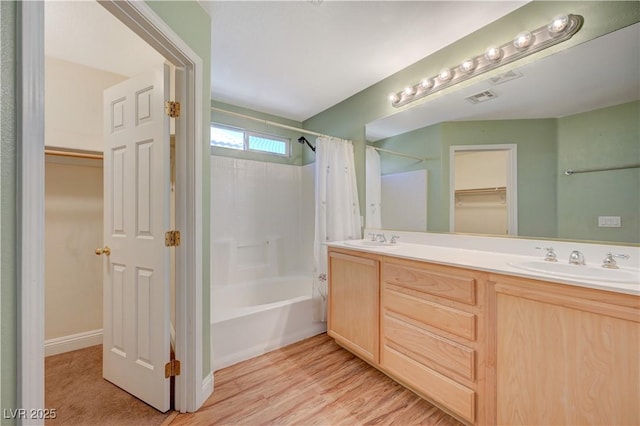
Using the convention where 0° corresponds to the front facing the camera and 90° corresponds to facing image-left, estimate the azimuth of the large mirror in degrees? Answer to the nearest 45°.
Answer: approximately 45°

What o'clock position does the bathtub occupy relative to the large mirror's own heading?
The bathtub is roughly at 1 o'clock from the large mirror.

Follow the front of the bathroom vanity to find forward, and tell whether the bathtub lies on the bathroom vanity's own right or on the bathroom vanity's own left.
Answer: on the bathroom vanity's own right

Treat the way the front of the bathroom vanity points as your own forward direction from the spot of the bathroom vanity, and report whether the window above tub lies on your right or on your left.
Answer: on your right

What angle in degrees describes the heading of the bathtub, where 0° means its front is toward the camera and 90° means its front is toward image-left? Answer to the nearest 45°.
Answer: approximately 315°

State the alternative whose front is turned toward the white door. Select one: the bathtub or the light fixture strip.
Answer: the light fixture strip

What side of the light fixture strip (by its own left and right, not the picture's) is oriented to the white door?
front

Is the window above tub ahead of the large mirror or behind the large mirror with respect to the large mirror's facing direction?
ahead

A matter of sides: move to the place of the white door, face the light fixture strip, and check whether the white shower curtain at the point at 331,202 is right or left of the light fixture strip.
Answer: left

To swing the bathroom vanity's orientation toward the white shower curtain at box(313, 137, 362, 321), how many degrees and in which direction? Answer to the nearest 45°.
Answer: approximately 90° to its right

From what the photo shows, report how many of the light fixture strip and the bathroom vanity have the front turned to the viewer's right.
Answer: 0
